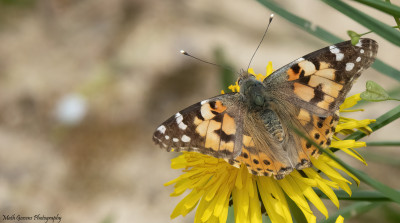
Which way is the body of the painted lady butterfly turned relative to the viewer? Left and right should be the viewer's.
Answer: facing away from the viewer and to the left of the viewer
